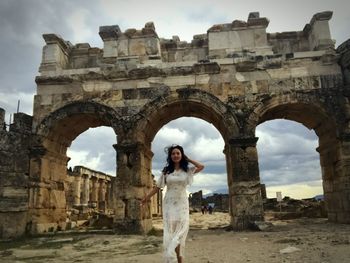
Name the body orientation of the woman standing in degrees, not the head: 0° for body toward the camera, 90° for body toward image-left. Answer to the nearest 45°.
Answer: approximately 0°
